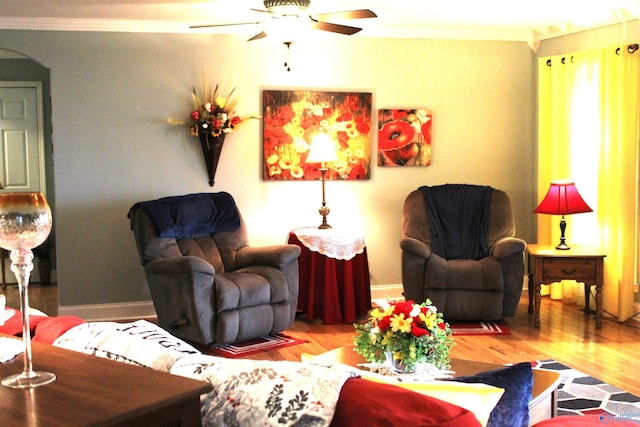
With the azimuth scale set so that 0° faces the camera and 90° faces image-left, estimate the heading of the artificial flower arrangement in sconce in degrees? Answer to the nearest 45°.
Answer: approximately 0°

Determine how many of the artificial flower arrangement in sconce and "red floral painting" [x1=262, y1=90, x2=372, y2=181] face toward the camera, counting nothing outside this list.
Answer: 2

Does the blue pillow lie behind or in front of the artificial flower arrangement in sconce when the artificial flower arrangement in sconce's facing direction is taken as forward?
in front

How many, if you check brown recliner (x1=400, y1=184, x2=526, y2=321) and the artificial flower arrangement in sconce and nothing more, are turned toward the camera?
2

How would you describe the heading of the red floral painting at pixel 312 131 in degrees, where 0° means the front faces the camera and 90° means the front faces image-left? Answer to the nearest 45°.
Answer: approximately 0°

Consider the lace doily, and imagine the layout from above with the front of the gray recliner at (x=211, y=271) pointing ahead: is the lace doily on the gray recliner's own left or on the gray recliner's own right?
on the gray recliner's own left

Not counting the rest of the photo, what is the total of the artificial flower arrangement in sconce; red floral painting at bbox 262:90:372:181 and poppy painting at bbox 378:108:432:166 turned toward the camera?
3

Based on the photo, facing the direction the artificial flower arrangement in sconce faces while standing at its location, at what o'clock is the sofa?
The sofa is roughly at 12 o'clock from the artificial flower arrangement in sconce.

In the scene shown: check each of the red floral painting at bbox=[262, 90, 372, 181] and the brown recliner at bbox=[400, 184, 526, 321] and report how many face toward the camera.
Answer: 2

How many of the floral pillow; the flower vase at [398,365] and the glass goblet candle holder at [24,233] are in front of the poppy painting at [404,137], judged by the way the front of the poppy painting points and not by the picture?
3

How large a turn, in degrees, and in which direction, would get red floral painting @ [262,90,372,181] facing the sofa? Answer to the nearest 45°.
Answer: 0° — it already faces it

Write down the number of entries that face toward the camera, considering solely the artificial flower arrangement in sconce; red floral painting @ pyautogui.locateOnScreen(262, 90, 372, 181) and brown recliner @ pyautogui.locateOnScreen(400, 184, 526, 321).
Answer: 3

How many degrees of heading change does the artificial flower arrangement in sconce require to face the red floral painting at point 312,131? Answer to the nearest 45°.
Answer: approximately 90° to its left

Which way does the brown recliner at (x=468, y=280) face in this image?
toward the camera
